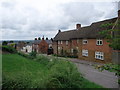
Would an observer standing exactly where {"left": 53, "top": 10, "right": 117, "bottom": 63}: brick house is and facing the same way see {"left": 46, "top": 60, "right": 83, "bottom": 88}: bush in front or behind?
in front

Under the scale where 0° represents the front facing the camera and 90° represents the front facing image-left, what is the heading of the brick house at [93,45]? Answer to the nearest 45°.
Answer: approximately 45°
